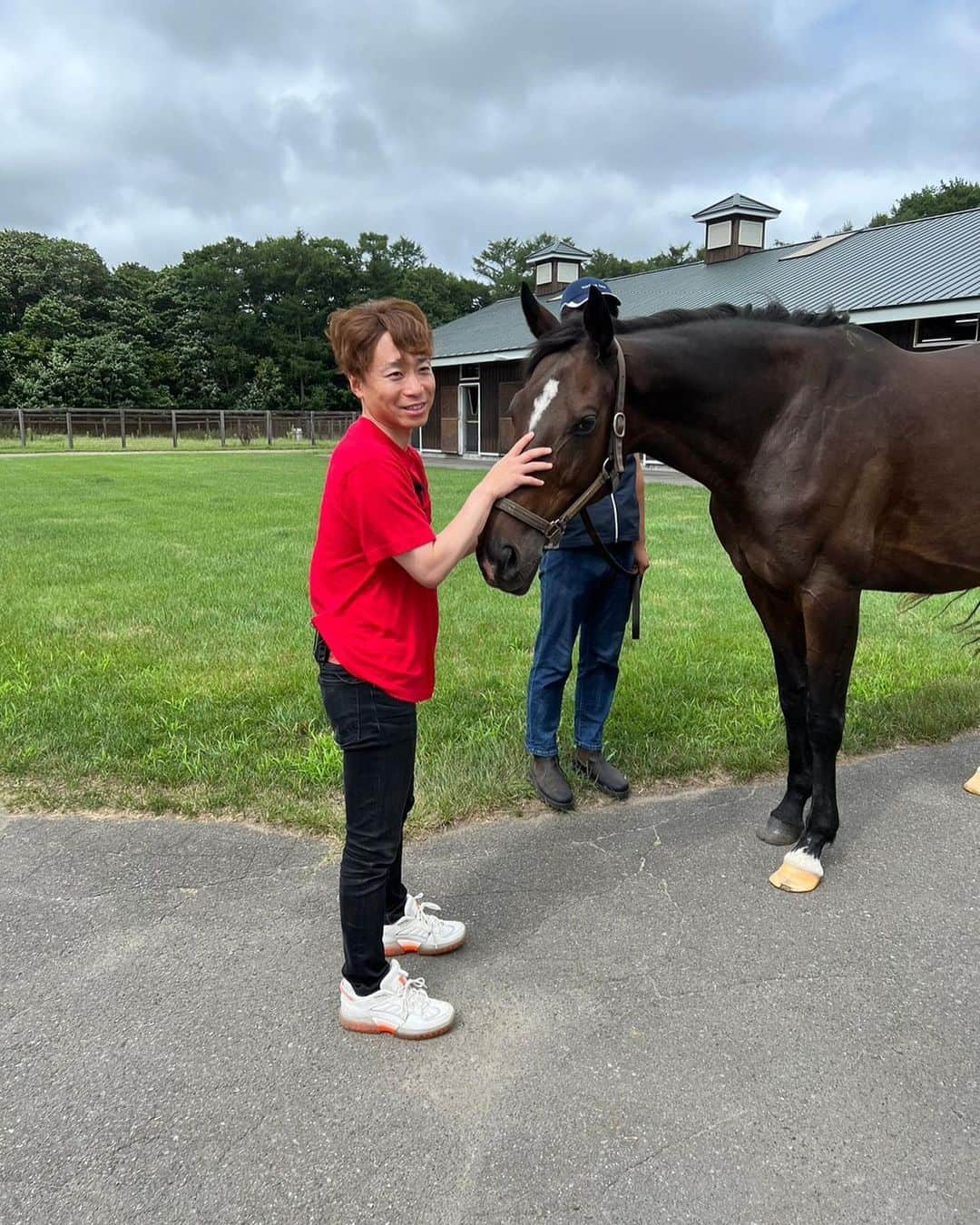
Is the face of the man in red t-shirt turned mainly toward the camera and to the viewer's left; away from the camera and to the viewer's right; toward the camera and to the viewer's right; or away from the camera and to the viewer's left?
toward the camera and to the viewer's right

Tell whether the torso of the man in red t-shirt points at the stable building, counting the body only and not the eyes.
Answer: no

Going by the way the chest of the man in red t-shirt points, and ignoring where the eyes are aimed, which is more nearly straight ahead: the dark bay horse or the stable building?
the dark bay horse

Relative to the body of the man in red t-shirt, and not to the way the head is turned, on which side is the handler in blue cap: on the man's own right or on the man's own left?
on the man's own left

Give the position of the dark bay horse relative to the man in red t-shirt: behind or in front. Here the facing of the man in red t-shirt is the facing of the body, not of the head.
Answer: in front

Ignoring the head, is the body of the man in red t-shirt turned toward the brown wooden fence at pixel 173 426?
no

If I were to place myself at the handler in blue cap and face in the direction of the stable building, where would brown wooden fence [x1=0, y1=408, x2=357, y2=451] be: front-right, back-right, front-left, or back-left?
front-left

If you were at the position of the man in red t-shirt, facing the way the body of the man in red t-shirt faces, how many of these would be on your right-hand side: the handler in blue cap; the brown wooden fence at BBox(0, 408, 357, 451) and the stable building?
0

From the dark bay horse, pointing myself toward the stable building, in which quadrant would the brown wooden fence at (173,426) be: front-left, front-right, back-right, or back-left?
front-left

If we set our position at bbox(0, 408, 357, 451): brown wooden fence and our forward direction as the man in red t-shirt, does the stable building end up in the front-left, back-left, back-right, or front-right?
front-left

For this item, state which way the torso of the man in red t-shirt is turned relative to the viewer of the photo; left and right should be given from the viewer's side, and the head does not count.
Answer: facing to the right of the viewer

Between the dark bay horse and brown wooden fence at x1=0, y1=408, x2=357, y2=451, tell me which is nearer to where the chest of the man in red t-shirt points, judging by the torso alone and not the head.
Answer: the dark bay horse
